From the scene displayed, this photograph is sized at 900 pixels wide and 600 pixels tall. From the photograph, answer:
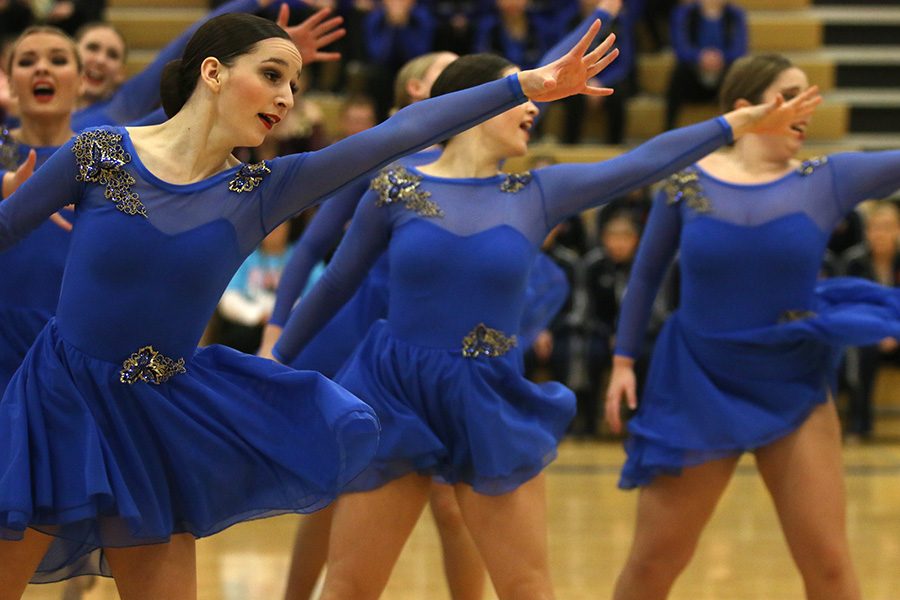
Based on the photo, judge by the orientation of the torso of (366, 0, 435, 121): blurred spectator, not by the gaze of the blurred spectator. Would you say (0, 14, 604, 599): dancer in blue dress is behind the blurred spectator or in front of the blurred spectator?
in front

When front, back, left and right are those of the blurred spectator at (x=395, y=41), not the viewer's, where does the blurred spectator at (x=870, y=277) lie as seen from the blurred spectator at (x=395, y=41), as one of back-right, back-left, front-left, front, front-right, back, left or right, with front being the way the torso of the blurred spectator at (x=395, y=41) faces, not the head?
front-left

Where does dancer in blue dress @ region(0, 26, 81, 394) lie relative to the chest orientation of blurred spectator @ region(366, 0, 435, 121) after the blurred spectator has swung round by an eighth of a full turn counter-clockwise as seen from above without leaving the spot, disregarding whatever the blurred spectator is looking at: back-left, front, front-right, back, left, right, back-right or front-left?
front-right

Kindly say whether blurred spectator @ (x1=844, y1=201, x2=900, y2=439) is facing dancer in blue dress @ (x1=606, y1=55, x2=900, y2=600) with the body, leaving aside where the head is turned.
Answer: yes

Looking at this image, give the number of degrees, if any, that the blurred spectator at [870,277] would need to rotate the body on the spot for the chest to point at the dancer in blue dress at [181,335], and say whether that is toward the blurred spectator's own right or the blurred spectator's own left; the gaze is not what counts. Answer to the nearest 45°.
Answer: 0° — they already face them

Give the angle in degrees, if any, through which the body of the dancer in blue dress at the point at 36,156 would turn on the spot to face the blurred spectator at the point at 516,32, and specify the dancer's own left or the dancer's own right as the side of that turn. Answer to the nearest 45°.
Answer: approximately 135° to the dancer's own left

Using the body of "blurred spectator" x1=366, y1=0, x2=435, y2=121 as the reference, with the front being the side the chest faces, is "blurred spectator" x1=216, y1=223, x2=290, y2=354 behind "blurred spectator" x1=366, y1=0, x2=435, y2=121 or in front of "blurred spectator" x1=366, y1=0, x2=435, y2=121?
in front

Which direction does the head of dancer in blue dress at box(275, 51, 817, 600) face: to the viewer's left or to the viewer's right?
to the viewer's right

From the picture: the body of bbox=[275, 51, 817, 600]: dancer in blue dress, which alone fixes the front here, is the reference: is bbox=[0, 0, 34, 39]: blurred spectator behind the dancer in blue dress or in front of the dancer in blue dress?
behind

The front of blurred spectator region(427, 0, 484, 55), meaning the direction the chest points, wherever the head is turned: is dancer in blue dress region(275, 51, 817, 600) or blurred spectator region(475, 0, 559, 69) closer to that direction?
the dancer in blue dress
